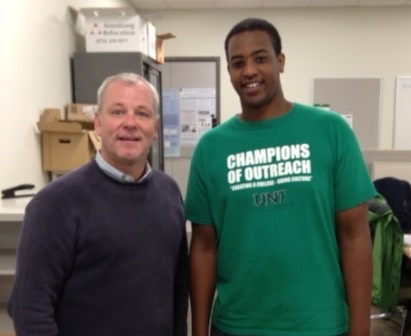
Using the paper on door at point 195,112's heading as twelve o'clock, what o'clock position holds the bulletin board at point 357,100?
The bulletin board is roughly at 9 o'clock from the paper on door.

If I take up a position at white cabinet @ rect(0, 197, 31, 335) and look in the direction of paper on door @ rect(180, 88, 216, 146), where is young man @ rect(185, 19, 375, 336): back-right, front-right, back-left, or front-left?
back-right

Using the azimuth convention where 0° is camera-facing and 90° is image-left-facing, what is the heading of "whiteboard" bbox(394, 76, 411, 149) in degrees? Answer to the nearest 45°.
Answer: approximately 0°

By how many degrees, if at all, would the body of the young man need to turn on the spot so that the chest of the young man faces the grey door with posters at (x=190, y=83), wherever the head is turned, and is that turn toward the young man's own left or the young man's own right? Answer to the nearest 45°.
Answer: approximately 180°
